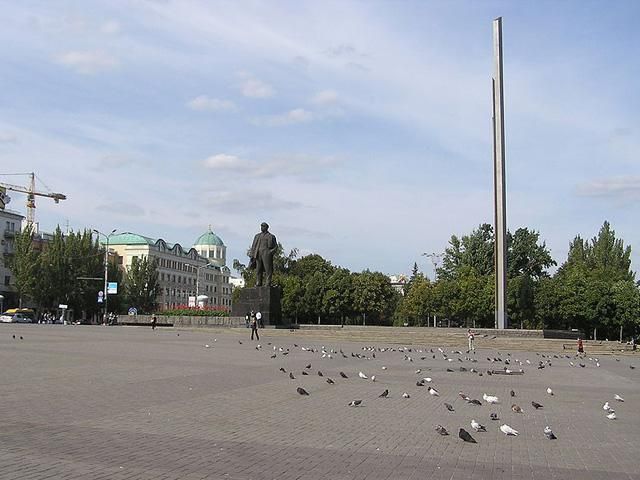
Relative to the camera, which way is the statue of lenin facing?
toward the camera

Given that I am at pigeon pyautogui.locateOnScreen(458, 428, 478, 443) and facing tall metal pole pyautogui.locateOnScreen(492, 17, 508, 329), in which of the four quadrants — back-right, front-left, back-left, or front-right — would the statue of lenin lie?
front-left

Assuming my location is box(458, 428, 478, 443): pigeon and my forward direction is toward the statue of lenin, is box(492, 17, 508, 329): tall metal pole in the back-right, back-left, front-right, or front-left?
front-right

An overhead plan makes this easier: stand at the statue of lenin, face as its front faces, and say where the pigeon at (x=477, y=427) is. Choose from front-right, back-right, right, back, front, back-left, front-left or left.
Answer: front

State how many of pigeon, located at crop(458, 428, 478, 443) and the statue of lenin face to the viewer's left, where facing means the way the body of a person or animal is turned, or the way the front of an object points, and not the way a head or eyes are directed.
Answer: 1

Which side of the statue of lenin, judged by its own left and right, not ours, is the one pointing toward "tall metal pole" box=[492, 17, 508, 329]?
left

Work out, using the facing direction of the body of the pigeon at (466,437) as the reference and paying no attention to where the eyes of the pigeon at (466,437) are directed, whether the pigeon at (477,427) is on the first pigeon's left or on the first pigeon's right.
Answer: on the first pigeon's right

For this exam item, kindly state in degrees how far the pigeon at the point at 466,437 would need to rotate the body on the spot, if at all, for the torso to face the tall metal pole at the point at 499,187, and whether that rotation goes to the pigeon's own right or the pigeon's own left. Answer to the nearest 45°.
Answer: approximately 90° to the pigeon's own right

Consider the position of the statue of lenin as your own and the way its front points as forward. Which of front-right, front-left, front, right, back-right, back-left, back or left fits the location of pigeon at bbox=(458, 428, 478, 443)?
front

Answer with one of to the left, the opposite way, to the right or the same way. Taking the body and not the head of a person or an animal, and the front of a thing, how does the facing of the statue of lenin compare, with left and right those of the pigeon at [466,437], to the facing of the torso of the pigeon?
to the left

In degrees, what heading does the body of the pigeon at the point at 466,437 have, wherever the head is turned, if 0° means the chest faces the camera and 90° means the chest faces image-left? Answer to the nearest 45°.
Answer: approximately 90°

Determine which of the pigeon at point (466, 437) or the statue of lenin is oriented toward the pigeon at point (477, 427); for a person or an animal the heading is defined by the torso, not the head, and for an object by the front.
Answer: the statue of lenin

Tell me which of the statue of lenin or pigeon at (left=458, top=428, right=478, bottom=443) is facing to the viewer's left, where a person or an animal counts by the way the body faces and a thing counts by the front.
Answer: the pigeon

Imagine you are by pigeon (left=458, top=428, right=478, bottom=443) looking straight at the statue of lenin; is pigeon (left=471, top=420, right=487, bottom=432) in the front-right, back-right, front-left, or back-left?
front-right

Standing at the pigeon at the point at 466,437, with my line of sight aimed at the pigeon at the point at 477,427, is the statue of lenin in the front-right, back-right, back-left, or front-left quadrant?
front-left
